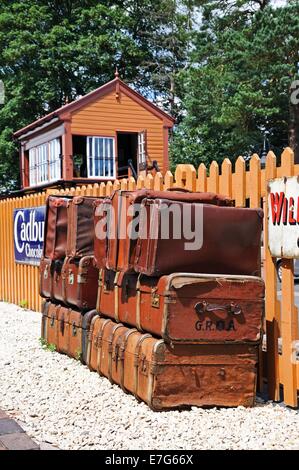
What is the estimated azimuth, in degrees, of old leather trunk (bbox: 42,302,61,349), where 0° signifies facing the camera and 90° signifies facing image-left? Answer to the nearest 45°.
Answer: approximately 45°

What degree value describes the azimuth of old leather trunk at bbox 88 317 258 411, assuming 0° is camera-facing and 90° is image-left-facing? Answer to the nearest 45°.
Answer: approximately 45°

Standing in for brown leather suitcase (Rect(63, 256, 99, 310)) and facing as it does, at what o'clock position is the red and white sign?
The red and white sign is roughly at 9 o'clock from the brown leather suitcase.

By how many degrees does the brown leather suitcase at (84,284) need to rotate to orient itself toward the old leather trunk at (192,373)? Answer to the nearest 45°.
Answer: approximately 90° to its left

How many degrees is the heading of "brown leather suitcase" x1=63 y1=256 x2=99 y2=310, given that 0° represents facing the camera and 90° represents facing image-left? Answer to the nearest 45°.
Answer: approximately 45°

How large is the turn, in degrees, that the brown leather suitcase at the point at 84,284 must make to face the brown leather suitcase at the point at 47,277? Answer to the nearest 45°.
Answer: approximately 90° to its right

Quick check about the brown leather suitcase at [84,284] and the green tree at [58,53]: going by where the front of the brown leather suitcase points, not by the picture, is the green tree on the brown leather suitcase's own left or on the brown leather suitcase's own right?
on the brown leather suitcase's own right
